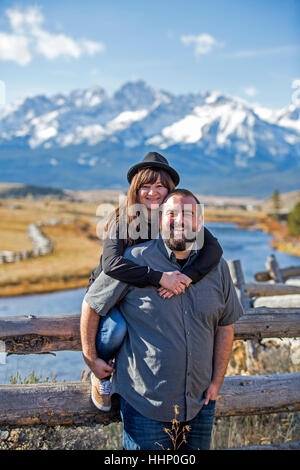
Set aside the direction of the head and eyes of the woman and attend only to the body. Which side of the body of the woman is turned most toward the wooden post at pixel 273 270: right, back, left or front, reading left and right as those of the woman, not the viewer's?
back

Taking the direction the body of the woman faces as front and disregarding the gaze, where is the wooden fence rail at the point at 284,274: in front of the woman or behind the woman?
behind

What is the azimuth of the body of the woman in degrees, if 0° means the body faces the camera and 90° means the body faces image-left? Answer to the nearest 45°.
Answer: approximately 0°

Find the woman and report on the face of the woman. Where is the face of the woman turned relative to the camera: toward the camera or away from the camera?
toward the camera
